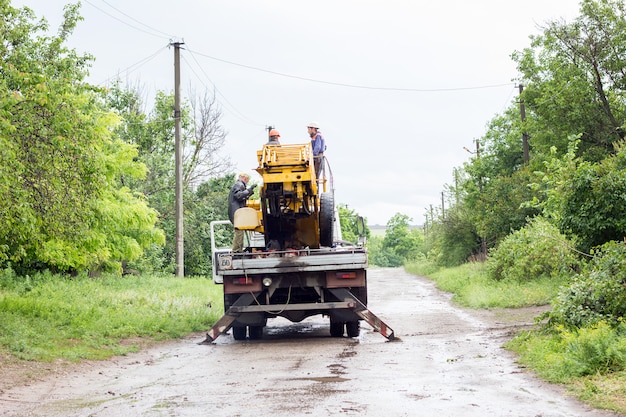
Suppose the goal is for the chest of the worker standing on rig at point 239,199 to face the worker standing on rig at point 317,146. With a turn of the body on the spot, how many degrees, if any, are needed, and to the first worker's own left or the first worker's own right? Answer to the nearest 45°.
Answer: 0° — they already face them

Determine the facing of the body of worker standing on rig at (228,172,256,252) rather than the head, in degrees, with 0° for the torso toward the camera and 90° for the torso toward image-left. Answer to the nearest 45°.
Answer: approximately 270°

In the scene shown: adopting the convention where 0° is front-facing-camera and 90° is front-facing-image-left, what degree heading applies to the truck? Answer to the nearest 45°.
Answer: approximately 180°

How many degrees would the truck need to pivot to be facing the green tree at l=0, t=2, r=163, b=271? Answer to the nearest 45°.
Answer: approximately 90° to its left

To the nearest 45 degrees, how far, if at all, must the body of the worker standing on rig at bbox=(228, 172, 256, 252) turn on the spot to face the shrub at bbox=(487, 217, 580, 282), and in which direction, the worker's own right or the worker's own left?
approximately 45° to the worker's own left

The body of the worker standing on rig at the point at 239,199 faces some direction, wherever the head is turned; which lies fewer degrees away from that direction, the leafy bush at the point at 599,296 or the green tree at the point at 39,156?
the leafy bush

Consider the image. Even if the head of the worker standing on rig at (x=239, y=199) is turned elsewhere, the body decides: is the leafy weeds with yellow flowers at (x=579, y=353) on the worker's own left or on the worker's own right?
on the worker's own right
